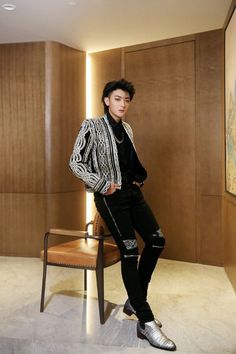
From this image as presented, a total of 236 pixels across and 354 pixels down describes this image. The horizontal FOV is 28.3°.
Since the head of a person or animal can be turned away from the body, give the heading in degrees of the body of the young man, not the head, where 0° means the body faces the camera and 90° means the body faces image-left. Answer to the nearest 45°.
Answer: approximately 315°

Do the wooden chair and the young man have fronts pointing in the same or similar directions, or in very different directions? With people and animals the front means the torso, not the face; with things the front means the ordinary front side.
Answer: very different directions
